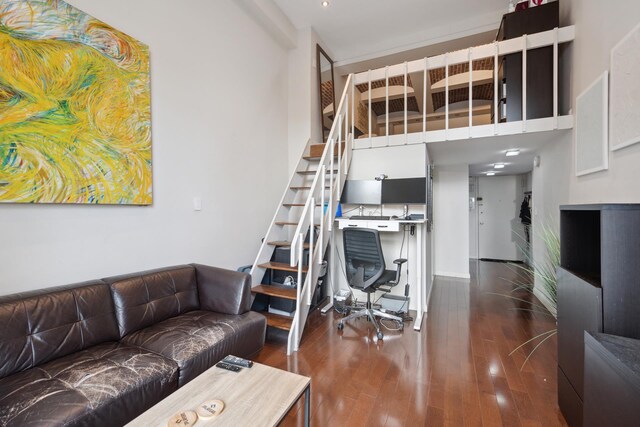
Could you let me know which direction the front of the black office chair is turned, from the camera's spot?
facing away from the viewer and to the right of the viewer

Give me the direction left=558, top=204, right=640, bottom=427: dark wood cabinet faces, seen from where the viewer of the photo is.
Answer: facing the viewer and to the left of the viewer

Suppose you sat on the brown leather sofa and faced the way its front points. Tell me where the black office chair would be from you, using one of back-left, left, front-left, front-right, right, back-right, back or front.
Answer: front-left

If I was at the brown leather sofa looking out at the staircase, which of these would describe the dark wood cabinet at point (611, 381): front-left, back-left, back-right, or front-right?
front-right

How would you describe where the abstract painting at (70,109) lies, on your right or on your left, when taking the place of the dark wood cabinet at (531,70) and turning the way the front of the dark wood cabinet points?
on your left

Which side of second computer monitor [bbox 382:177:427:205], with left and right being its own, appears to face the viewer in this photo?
front

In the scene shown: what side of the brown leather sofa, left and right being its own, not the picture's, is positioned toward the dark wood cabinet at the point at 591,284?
front

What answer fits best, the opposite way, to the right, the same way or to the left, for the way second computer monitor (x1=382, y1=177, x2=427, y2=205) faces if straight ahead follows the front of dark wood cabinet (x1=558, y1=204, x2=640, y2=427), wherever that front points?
to the left

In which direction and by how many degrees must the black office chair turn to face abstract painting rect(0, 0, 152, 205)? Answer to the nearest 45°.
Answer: approximately 180°

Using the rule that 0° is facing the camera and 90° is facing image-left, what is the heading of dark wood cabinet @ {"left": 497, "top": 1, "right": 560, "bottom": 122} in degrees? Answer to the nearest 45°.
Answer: approximately 90°

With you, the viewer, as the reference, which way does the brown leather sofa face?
facing the viewer and to the right of the viewer

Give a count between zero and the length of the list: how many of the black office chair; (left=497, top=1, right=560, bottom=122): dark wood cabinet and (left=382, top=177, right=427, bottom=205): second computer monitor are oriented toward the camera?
1

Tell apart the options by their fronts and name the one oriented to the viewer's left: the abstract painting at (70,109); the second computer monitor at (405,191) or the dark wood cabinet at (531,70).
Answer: the dark wood cabinet

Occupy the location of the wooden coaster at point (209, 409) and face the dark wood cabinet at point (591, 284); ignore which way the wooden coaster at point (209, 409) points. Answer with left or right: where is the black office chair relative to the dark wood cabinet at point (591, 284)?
left

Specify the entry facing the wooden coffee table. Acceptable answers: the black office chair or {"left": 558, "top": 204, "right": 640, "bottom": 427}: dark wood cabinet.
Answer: the dark wood cabinet

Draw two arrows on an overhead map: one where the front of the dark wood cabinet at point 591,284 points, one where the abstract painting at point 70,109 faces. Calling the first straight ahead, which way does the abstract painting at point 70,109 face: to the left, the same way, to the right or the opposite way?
the opposite way
